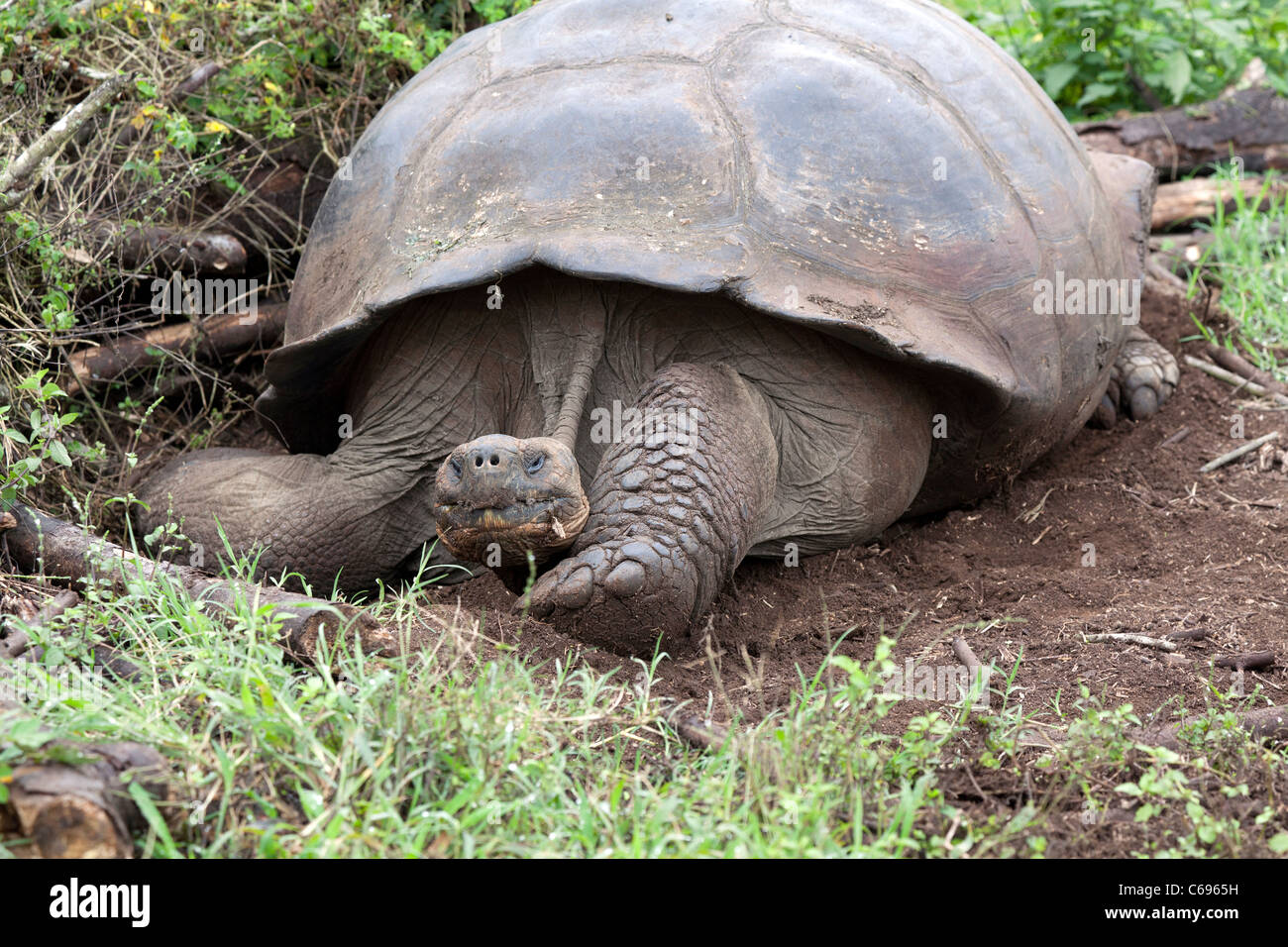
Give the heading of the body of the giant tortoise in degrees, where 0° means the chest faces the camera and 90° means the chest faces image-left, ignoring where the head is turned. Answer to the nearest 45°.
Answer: approximately 45°

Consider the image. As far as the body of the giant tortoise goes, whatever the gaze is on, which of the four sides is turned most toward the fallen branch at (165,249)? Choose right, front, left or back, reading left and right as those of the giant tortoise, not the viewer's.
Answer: right

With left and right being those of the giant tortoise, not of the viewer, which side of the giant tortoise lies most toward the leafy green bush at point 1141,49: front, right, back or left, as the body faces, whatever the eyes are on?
back

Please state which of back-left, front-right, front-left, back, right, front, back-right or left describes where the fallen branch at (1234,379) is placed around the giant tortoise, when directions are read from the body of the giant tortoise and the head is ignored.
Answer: back

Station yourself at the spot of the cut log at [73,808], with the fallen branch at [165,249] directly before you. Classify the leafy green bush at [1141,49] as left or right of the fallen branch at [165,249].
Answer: right

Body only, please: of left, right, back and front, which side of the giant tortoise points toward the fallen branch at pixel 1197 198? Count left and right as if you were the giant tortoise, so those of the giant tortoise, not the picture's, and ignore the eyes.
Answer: back

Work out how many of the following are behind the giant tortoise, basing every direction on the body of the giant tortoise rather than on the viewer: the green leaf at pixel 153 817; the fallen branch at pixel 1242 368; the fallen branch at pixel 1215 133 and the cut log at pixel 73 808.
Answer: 2
